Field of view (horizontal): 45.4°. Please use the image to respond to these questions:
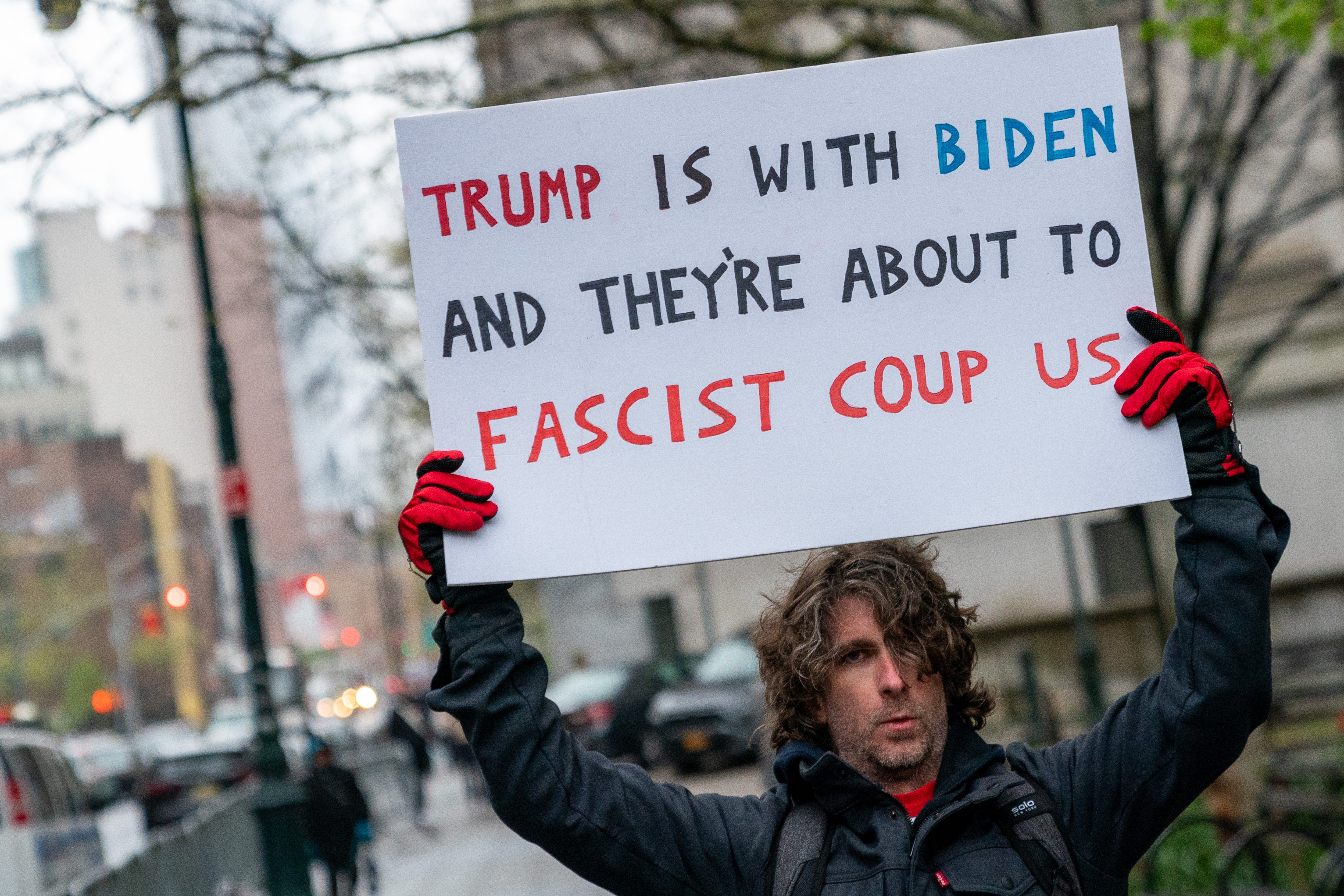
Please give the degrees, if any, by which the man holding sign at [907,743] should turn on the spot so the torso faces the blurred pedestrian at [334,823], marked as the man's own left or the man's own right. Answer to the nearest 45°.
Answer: approximately 135° to the man's own right

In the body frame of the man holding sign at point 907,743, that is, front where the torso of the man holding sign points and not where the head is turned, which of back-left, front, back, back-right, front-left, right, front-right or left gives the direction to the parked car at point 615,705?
back

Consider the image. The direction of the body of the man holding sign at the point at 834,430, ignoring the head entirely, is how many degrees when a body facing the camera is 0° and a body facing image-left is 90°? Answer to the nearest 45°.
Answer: approximately 0°

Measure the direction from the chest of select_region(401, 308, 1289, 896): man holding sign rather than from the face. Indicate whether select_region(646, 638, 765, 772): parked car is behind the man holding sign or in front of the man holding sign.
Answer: behind

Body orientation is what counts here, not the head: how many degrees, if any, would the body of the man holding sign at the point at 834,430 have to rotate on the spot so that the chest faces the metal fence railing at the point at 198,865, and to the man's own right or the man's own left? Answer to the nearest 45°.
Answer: approximately 135° to the man's own right

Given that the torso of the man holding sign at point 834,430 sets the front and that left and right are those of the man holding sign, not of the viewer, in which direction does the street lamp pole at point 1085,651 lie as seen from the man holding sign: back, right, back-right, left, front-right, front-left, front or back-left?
back

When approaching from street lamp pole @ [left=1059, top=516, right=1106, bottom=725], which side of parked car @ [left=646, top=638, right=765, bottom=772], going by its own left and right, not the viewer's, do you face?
left

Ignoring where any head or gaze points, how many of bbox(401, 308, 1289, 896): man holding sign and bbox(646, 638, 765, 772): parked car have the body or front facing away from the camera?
0

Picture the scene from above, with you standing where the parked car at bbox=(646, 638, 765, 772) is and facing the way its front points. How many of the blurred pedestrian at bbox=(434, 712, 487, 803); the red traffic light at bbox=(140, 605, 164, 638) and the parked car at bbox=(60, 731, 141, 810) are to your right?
3

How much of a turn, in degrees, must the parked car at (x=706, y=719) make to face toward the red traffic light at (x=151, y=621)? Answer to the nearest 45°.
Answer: approximately 90° to its right

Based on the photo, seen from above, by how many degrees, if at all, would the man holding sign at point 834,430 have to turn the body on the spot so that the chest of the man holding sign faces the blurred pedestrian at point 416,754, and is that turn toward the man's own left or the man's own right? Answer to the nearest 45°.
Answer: approximately 180°

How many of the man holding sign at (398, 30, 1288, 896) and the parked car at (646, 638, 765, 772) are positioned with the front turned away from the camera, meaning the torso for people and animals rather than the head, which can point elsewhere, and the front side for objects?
0

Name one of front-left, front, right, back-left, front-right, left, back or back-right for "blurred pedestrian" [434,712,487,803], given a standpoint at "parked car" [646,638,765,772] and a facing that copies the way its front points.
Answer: right
